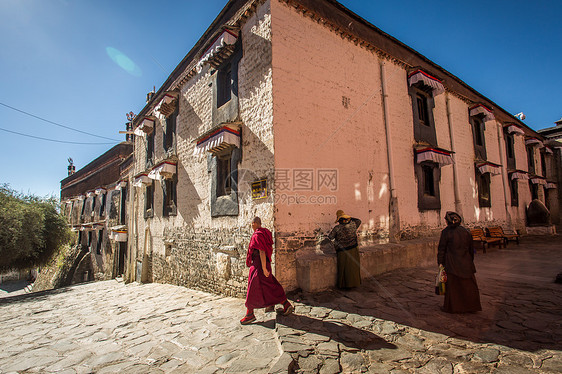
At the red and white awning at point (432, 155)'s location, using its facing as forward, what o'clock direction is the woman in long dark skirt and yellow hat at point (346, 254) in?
The woman in long dark skirt and yellow hat is roughly at 2 o'clock from the red and white awning.

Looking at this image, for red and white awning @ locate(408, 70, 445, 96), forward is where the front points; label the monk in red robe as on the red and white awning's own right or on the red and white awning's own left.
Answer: on the red and white awning's own right

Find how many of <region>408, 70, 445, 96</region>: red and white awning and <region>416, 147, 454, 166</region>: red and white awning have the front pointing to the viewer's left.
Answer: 0

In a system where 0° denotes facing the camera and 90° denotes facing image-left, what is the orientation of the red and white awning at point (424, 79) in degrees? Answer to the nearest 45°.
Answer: approximately 315°

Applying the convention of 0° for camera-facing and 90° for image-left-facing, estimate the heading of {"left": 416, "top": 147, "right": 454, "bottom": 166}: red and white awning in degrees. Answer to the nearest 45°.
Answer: approximately 315°

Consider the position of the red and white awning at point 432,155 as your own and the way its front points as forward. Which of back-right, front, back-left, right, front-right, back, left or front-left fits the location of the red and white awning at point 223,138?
right

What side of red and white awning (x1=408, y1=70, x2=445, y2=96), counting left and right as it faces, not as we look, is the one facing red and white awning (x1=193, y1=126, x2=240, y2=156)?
right

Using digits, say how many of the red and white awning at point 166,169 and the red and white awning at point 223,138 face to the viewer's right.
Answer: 0

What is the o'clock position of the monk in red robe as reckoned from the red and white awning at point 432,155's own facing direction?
The monk in red robe is roughly at 2 o'clock from the red and white awning.

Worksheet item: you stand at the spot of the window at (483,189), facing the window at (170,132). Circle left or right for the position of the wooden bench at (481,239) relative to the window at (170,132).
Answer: left

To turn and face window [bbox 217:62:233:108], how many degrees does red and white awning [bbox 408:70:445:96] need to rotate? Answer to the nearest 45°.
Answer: approximately 90° to its right

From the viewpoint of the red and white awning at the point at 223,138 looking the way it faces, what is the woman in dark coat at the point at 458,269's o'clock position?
The woman in dark coat is roughly at 9 o'clock from the red and white awning.

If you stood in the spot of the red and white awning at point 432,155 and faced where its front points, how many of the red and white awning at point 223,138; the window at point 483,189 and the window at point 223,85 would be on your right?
2
